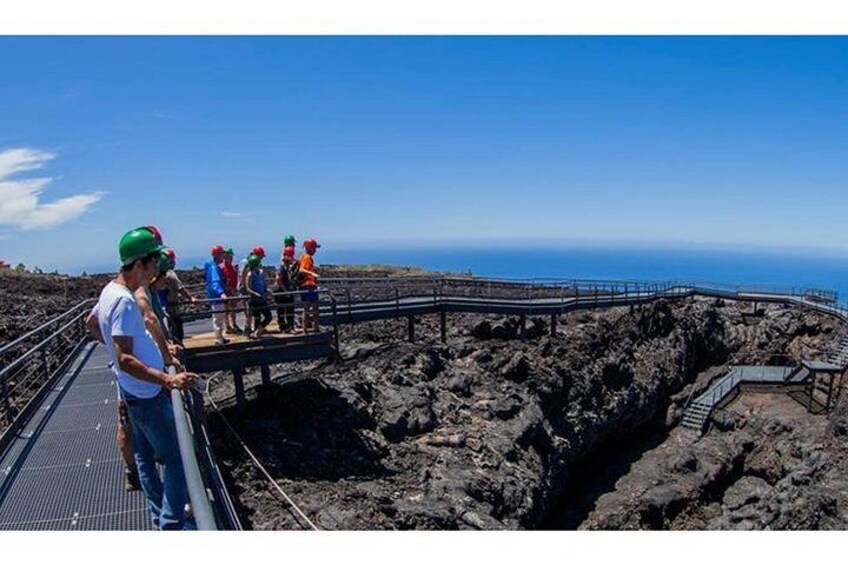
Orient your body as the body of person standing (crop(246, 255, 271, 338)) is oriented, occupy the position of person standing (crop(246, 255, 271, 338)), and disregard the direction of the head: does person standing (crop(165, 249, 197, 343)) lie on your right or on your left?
on your right

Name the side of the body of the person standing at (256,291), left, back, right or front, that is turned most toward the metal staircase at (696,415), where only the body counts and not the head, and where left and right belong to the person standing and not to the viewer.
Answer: left

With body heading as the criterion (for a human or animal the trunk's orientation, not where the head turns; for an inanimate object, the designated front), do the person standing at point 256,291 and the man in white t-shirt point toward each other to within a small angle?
no

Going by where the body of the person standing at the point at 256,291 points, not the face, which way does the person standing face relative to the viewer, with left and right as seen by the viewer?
facing the viewer and to the right of the viewer

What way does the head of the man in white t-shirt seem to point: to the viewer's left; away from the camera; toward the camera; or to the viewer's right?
to the viewer's right

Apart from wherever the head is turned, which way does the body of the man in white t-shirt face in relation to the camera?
to the viewer's right

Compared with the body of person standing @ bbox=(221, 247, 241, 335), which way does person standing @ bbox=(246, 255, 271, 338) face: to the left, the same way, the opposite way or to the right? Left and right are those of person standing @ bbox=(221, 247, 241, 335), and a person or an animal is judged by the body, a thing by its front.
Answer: the same way

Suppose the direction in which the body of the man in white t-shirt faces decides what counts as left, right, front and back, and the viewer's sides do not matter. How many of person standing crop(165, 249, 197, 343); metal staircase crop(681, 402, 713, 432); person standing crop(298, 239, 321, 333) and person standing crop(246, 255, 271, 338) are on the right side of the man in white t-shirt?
0

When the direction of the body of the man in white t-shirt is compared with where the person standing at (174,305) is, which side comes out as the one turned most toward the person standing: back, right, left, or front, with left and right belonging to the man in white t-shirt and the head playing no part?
left

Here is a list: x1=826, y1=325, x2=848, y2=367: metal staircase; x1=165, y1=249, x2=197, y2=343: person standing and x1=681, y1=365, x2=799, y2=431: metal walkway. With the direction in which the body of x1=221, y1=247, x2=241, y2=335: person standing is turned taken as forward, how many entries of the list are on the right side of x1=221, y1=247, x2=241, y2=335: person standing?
1

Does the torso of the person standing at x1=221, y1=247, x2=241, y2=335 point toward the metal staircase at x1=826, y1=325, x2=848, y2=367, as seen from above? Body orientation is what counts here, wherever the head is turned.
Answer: no

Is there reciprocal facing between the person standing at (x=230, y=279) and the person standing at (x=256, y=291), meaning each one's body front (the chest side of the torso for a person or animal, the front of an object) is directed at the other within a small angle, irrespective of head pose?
no

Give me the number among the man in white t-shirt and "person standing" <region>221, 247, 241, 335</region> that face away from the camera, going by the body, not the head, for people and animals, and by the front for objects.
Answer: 0
